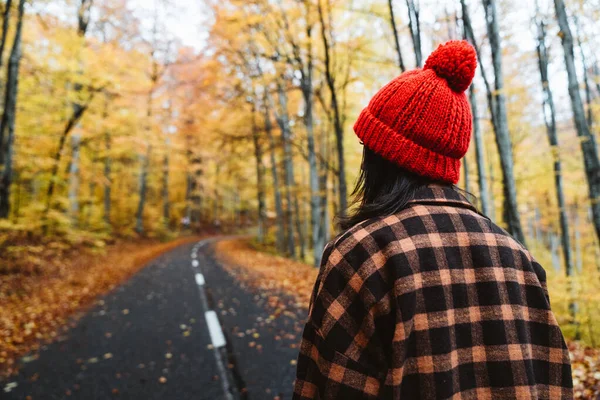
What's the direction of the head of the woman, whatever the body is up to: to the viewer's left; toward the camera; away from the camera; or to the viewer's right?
away from the camera

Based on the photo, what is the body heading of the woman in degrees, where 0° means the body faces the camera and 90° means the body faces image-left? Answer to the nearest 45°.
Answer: approximately 135°
